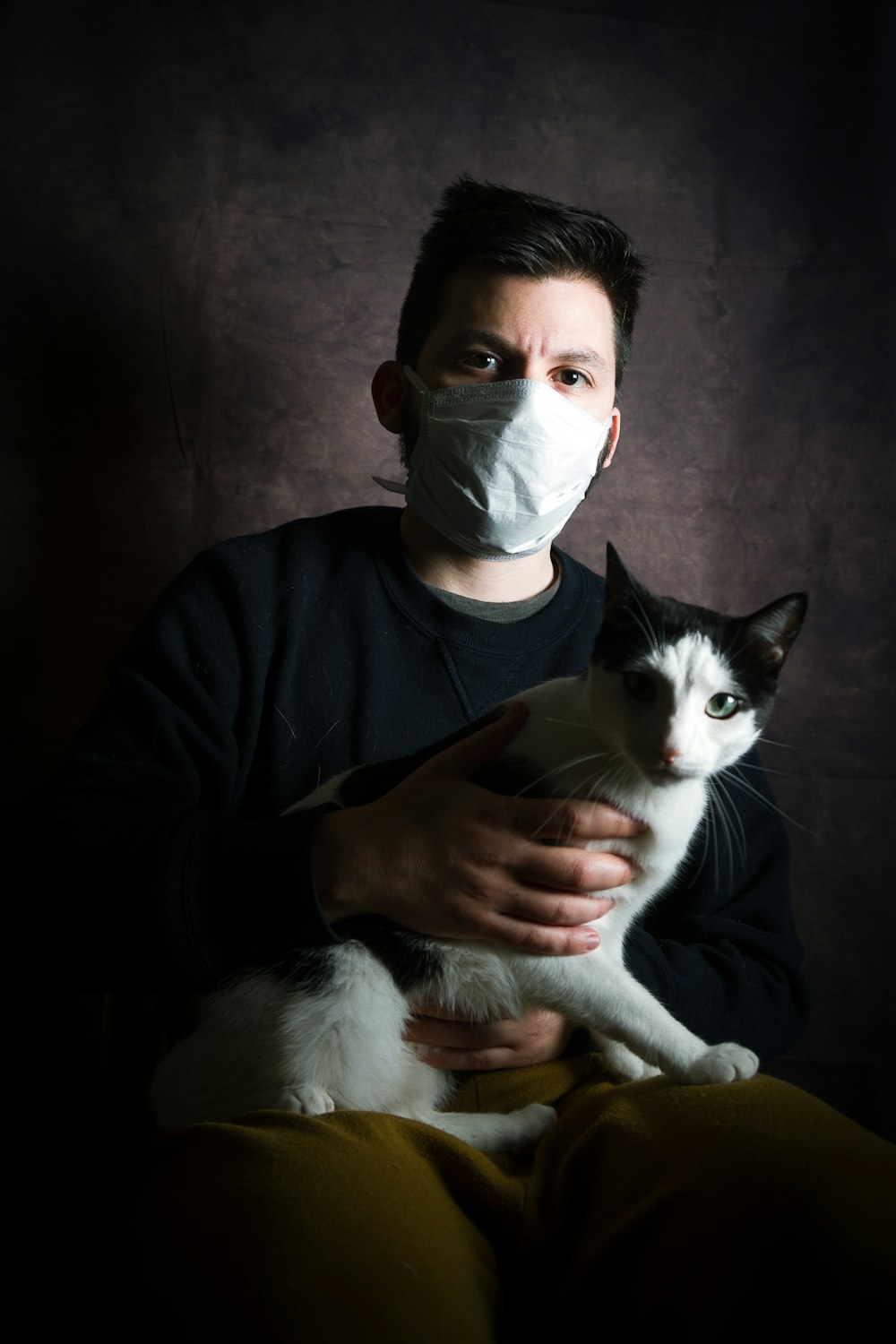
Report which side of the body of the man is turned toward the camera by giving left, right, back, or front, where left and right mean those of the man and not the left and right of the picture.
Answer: front

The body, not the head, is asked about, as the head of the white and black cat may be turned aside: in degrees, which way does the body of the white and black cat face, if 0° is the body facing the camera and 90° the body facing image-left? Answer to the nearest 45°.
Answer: approximately 270°
